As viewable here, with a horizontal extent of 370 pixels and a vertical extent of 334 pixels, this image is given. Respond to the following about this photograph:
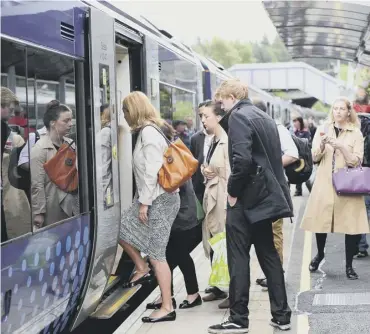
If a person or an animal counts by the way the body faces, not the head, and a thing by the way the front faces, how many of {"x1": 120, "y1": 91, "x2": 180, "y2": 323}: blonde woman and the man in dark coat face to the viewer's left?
2

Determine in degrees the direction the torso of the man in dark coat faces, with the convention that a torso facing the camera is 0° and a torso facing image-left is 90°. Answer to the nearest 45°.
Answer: approximately 90°

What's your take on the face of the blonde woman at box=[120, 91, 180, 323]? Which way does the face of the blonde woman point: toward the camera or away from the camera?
away from the camera

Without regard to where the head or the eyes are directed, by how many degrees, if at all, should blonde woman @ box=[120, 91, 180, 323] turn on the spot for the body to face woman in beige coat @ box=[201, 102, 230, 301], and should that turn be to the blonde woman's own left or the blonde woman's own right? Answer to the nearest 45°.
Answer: approximately 135° to the blonde woman's own right

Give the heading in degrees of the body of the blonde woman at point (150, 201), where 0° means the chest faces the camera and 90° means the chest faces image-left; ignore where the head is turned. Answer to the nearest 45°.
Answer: approximately 90°

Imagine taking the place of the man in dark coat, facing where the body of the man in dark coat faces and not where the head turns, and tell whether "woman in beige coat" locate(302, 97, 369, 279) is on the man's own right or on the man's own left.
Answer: on the man's own right

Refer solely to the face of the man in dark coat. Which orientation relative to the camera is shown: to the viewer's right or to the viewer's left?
to the viewer's left
